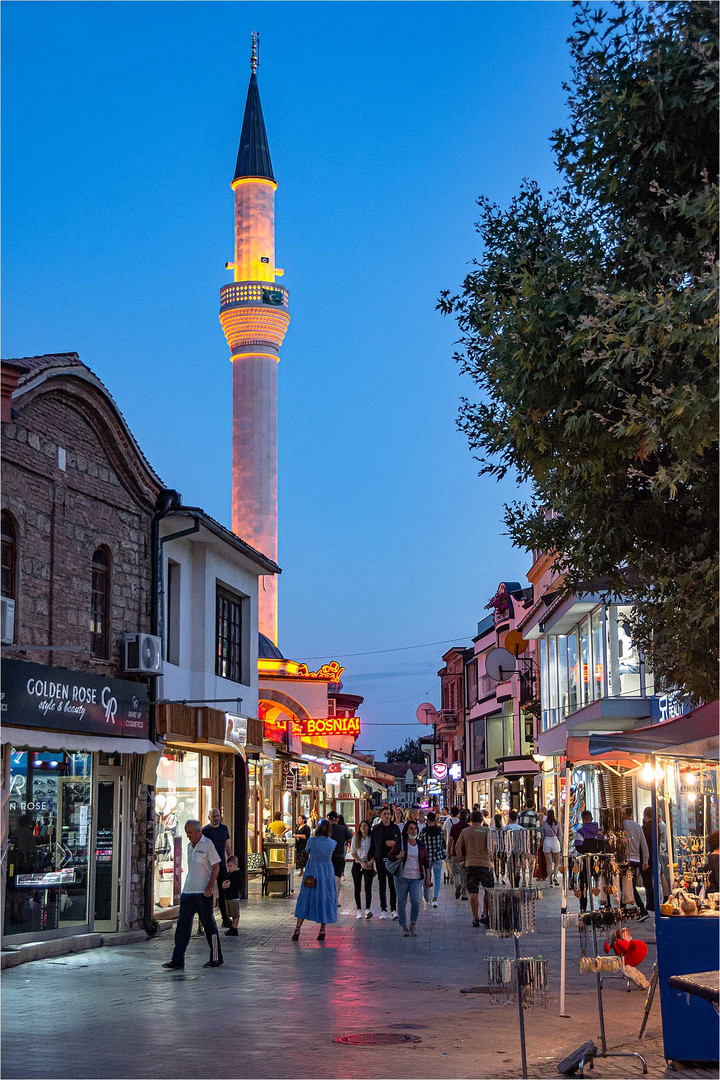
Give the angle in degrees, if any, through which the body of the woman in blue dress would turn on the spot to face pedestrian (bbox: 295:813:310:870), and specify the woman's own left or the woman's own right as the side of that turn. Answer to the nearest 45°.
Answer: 0° — they already face them

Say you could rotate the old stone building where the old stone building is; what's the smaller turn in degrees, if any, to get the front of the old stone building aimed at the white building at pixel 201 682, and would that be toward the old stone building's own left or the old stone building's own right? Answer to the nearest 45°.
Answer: approximately 135° to the old stone building's own left

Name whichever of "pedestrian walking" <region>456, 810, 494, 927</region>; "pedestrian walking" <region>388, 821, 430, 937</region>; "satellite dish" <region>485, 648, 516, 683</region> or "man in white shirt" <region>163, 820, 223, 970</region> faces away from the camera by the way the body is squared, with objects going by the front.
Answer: "pedestrian walking" <region>456, 810, 494, 927</region>

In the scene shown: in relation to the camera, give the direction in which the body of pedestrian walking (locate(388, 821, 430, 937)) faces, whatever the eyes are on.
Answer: toward the camera

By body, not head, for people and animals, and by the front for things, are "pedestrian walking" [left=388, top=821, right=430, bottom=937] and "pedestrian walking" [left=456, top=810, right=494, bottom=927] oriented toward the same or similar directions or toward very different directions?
very different directions

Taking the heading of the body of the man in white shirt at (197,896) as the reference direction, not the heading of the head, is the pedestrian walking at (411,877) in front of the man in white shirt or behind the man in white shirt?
behind

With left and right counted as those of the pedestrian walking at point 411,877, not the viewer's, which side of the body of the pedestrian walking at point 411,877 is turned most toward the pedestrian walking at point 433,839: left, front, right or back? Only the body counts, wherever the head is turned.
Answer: back

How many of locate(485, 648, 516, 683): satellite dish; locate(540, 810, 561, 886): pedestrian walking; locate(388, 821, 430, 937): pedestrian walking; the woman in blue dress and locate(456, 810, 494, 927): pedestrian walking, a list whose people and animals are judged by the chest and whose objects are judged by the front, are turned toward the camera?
2

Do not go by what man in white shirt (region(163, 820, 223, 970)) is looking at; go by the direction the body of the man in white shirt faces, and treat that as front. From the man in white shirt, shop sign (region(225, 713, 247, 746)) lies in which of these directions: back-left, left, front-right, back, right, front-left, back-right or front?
back-right

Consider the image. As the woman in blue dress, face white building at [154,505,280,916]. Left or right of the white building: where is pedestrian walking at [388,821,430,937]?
right

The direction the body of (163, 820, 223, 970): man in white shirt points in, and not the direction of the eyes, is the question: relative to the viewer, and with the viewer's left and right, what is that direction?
facing the viewer and to the left of the viewer

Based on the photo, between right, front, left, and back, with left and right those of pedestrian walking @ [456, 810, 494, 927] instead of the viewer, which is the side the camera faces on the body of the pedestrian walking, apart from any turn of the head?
back
